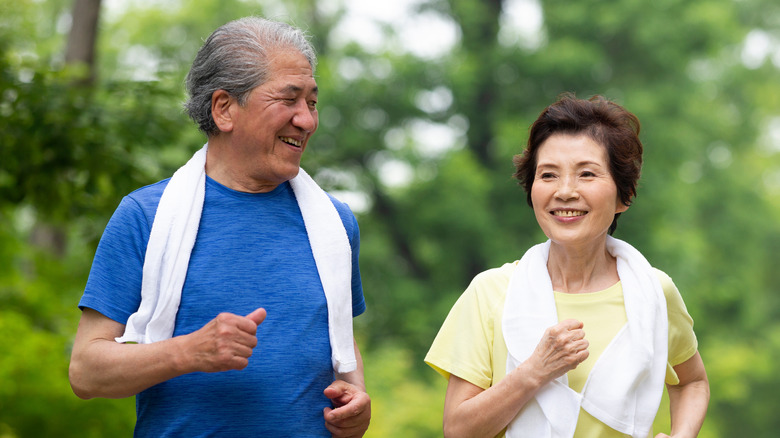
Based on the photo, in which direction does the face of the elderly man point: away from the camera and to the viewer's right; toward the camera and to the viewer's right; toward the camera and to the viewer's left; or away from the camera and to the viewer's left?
toward the camera and to the viewer's right

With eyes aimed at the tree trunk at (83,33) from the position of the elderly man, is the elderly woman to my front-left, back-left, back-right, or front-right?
back-right

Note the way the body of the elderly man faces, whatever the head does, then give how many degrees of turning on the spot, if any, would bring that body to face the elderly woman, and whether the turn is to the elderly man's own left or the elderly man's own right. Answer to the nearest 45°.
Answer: approximately 45° to the elderly man's own left

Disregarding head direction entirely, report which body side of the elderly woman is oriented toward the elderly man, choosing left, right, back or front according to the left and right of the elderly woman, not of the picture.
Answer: right

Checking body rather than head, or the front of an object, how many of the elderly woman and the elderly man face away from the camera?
0

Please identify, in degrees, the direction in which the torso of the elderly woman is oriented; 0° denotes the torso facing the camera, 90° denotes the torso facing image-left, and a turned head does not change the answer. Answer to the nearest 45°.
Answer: approximately 0°

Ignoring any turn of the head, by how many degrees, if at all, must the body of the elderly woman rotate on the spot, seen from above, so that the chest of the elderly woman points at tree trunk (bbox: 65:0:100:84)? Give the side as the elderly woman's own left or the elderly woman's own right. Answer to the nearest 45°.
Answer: approximately 135° to the elderly woman's own right

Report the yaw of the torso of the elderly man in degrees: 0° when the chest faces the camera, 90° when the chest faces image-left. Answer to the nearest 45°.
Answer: approximately 315°

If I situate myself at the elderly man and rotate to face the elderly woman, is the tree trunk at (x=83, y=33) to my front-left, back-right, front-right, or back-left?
back-left

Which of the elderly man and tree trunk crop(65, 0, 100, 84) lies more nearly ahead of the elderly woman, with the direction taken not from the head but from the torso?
the elderly man

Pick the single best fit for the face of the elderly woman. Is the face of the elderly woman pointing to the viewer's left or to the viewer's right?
to the viewer's left

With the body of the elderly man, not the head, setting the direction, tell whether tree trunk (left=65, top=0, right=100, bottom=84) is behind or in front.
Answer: behind
